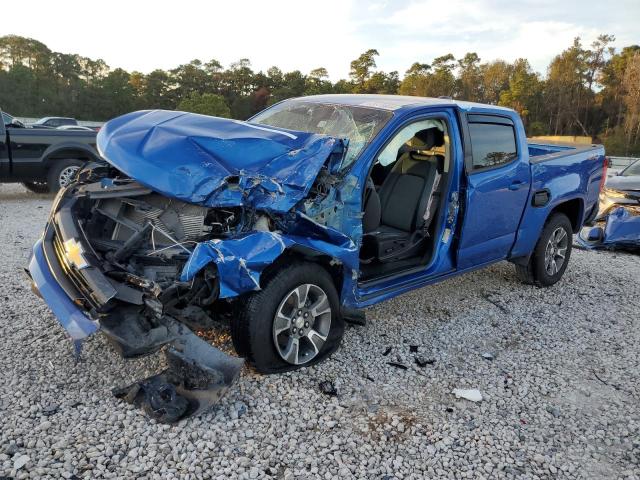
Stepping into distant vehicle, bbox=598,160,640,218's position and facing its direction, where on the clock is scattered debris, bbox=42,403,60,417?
The scattered debris is roughly at 11 o'clock from the distant vehicle.

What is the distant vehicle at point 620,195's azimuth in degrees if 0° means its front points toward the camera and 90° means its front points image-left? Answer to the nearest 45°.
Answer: approximately 45°

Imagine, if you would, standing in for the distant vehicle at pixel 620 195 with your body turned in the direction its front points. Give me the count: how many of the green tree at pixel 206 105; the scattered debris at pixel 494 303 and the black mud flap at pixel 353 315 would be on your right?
1

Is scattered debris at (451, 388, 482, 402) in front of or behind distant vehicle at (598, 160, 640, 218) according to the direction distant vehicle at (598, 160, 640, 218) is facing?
in front

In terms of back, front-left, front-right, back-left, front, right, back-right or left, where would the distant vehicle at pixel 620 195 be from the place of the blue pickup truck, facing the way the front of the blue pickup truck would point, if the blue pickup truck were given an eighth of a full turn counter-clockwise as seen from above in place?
back-left

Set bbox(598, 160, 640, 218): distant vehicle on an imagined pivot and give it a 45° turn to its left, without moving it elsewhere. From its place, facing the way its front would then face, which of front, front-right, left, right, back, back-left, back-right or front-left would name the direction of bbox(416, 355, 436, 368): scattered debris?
front

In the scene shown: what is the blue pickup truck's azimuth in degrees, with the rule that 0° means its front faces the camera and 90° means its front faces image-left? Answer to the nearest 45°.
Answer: approximately 45°

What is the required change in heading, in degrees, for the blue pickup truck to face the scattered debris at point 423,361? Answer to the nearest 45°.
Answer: approximately 45° to its left

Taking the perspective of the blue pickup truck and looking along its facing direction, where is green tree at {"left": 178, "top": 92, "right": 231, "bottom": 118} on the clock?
The green tree is roughly at 4 o'clock from the blue pickup truck.

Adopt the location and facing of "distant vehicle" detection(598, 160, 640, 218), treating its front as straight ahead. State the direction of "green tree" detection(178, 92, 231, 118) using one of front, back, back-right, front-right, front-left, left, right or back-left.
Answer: right

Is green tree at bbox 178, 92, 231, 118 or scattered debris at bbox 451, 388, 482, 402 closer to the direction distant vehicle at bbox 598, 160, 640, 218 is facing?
the scattered debris
